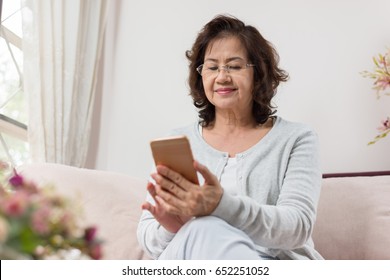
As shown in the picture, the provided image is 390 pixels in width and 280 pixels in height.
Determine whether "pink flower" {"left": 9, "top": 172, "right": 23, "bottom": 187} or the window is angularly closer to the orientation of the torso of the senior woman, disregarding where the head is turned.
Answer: the pink flower

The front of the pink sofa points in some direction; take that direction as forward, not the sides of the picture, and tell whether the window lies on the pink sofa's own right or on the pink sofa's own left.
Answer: on the pink sofa's own right

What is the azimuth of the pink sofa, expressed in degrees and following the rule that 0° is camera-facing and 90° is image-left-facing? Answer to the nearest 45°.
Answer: approximately 0°

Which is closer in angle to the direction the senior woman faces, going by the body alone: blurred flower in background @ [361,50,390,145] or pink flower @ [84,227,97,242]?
the pink flower
